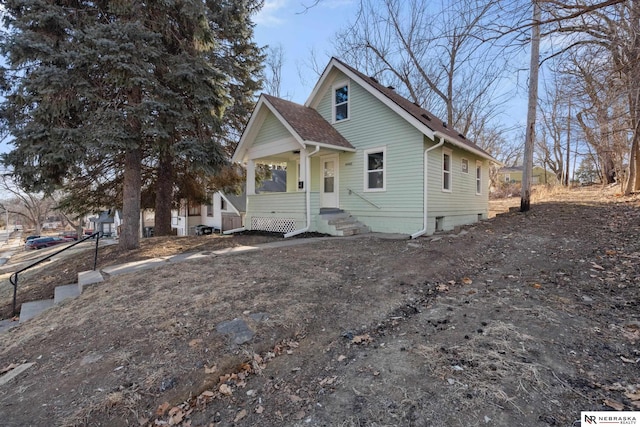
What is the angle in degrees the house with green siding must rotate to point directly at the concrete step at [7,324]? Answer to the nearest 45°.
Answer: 0° — it already faces it

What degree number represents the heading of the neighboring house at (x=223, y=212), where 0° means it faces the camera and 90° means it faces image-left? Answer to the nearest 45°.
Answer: approximately 45°

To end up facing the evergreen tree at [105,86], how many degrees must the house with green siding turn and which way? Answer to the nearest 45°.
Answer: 0° — it already faces it

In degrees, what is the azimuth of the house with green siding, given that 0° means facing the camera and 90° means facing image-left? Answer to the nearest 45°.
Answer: approximately 45°

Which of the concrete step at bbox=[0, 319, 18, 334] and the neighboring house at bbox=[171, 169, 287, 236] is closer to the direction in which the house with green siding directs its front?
the concrete step

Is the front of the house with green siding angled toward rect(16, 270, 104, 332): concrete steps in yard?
yes

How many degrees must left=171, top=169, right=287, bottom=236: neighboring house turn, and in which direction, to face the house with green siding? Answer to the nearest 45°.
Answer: approximately 45° to its left

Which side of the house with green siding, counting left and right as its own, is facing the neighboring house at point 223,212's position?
right
